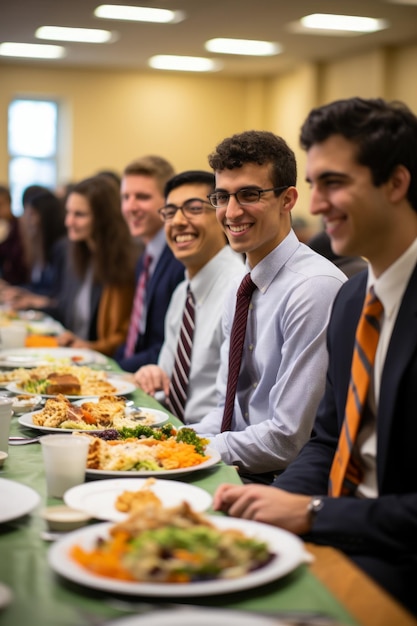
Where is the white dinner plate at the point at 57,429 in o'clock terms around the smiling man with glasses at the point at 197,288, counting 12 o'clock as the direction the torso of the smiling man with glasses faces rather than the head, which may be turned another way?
The white dinner plate is roughly at 11 o'clock from the smiling man with glasses.

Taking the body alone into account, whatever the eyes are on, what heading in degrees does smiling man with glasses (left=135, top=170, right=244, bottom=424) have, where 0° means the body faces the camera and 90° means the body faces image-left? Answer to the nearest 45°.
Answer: approximately 45°

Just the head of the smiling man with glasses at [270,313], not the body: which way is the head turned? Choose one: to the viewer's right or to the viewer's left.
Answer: to the viewer's left

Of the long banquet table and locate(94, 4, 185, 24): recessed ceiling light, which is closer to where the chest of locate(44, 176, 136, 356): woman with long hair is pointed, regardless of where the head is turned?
the long banquet table

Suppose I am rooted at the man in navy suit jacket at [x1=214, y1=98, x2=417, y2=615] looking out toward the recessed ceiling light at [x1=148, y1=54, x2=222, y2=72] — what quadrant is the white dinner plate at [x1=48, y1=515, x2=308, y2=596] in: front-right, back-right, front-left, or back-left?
back-left
